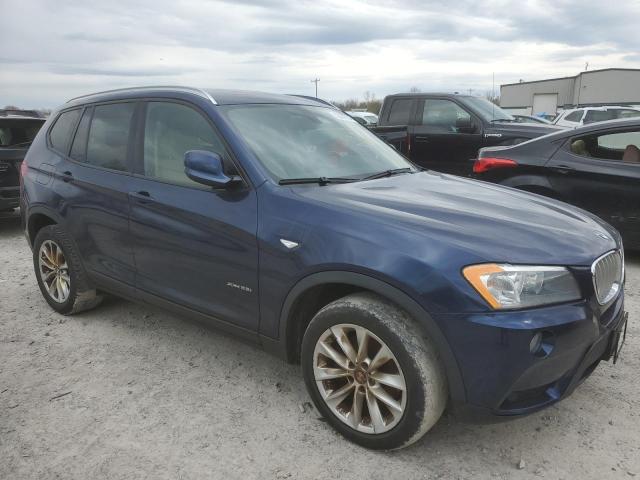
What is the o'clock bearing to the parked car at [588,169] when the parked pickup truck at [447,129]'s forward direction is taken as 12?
the parked car at [588,169] is roughly at 2 o'clock from the parked pickup truck at [447,129].

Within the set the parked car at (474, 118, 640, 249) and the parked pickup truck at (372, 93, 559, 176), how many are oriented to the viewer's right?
2

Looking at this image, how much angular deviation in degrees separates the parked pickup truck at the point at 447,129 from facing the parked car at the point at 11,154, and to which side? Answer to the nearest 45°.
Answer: approximately 135° to its right

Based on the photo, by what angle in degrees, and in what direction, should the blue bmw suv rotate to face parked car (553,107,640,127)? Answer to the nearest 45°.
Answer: approximately 90° to its left

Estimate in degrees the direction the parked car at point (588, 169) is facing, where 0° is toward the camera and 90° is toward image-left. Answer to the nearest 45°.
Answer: approximately 270°

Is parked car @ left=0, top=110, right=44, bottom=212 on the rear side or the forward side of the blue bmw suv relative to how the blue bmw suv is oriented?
on the rear side

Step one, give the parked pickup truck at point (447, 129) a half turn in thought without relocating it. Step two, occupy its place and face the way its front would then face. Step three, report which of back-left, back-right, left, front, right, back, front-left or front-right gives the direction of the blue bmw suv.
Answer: left

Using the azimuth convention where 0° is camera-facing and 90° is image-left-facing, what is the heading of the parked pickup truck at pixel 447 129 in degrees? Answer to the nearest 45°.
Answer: approximately 270°

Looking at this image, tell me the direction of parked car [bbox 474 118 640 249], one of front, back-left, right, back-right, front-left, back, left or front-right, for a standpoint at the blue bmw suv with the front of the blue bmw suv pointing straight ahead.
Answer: left

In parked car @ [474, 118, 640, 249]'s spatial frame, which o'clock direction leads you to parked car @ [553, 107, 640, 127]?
parked car @ [553, 107, 640, 127] is roughly at 9 o'clock from parked car @ [474, 118, 640, 249].
